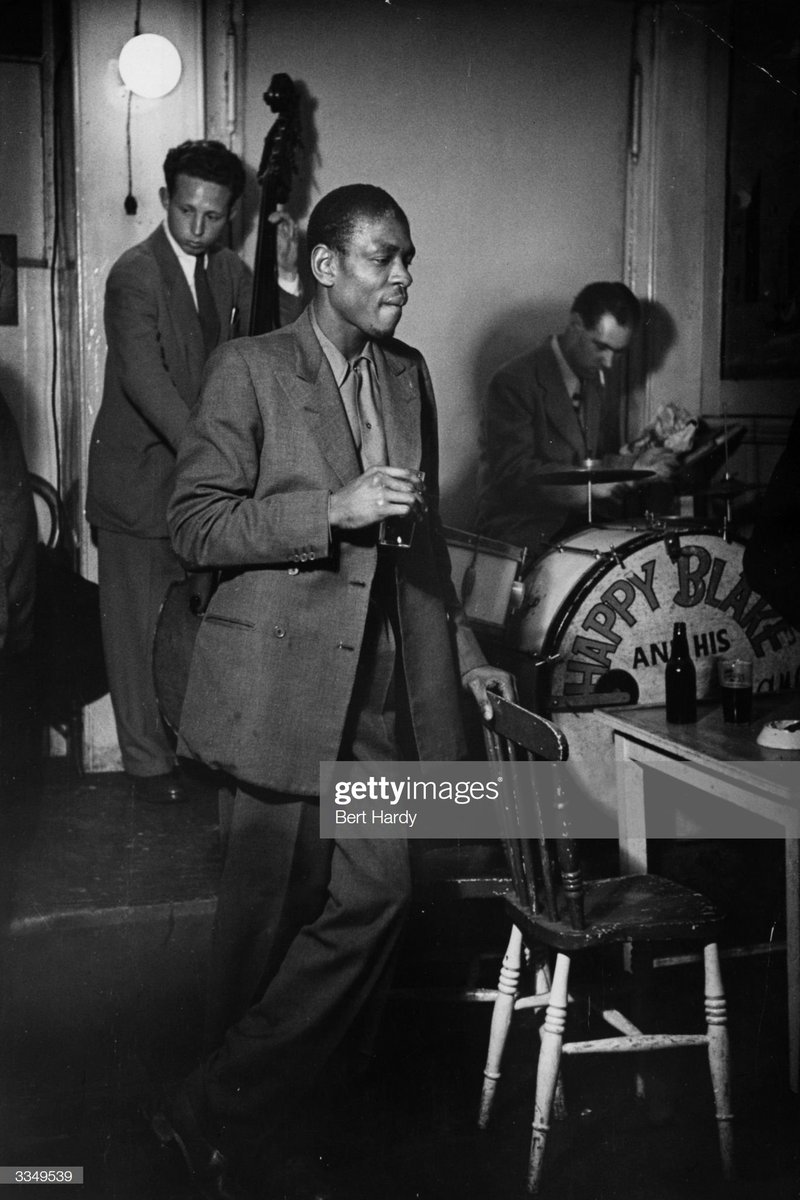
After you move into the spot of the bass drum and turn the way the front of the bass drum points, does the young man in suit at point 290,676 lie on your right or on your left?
on your right

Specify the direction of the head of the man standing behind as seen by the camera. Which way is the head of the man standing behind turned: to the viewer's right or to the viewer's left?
to the viewer's right

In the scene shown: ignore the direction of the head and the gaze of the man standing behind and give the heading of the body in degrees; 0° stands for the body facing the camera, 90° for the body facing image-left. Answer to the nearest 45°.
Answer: approximately 315°

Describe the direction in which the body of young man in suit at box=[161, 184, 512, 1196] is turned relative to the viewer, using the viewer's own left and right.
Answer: facing the viewer and to the right of the viewer

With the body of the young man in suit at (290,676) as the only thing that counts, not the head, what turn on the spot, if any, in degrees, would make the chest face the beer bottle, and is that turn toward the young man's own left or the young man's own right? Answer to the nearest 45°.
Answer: approximately 90° to the young man's own left
